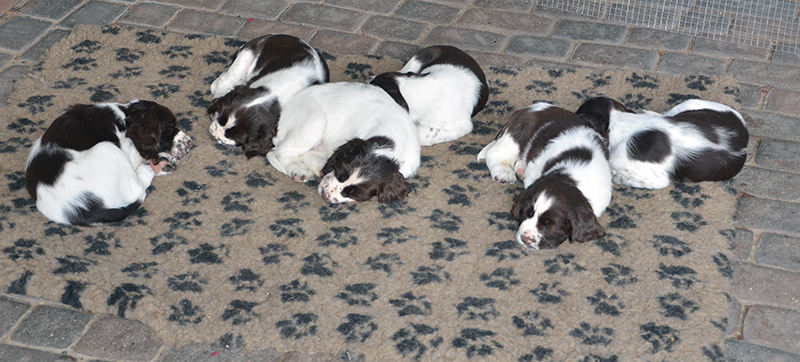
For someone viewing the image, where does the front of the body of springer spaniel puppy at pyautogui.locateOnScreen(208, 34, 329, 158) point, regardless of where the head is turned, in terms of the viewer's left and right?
facing the viewer and to the left of the viewer

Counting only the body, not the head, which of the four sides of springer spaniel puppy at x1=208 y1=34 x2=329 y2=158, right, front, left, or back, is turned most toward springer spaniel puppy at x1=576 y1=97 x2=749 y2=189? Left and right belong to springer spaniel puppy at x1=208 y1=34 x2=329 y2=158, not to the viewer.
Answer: left

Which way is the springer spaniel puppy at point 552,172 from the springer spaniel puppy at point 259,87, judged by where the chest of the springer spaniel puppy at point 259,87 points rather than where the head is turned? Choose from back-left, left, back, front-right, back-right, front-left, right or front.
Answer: left

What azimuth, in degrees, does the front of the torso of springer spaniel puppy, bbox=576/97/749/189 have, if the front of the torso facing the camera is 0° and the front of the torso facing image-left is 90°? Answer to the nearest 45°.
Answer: approximately 90°

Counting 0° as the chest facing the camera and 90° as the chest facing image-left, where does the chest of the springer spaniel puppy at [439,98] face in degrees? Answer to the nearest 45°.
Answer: approximately 90°

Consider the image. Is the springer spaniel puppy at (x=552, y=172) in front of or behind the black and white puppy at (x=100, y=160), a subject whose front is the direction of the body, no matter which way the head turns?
in front

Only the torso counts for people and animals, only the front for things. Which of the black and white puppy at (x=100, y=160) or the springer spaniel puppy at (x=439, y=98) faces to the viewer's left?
the springer spaniel puppy

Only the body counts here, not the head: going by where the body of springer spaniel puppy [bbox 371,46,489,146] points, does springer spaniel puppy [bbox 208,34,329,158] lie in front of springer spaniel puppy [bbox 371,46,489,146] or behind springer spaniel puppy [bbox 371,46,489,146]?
in front

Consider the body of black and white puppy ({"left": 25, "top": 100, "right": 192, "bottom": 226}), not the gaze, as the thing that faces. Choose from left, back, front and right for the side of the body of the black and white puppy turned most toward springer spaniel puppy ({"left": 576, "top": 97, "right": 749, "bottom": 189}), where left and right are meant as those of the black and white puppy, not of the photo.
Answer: front

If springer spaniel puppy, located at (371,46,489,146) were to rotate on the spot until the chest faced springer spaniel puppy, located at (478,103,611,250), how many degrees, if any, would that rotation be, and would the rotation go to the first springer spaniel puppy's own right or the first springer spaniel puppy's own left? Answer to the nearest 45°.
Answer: approximately 135° to the first springer spaniel puppy's own left

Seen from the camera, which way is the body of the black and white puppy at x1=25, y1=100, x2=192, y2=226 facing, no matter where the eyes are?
to the viewer's right

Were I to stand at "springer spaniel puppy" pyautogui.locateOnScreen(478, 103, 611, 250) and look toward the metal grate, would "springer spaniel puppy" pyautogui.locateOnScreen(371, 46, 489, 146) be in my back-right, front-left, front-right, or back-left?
front-left

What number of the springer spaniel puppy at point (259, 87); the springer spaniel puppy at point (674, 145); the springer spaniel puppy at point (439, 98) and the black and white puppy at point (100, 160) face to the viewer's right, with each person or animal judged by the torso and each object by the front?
1

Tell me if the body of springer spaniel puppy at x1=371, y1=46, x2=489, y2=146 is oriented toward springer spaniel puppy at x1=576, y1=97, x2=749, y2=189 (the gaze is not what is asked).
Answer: no

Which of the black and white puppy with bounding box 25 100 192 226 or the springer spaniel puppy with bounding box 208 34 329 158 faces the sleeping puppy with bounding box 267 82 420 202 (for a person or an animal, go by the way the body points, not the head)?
the black and white puppy
